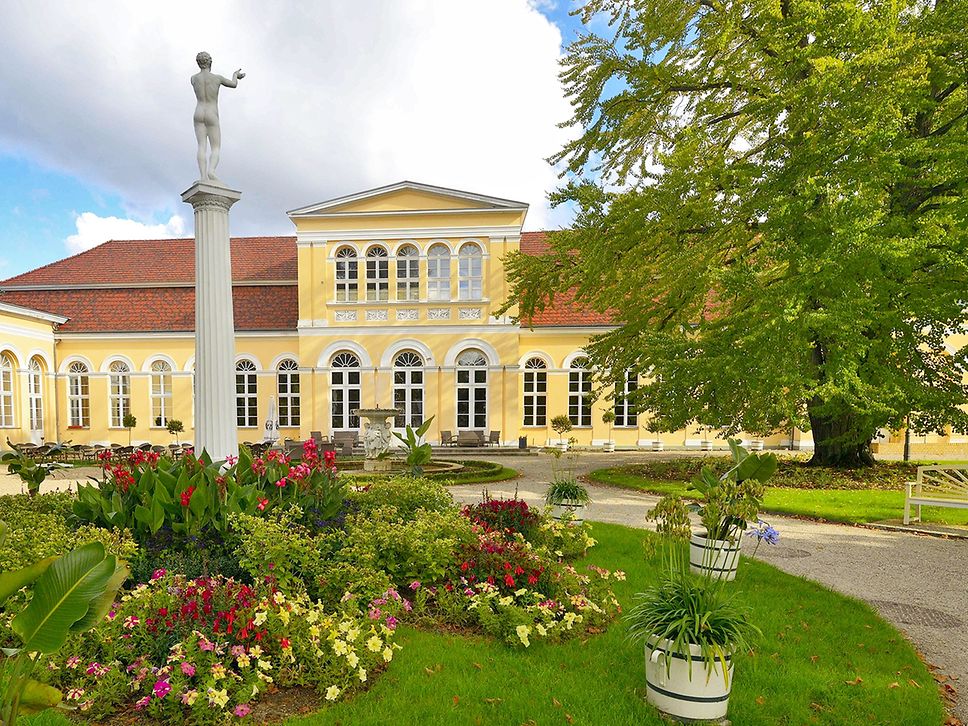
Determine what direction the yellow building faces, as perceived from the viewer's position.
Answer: facing the viewer

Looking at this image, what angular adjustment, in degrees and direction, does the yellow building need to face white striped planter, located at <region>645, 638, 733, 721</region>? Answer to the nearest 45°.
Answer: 0° — it already faces it

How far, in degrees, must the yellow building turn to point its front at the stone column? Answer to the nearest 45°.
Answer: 0° — it already faces it

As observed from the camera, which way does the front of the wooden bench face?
facing the viewer and to the left of the viewer

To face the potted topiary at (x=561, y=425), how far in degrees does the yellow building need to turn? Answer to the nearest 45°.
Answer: approximately 90° to its left

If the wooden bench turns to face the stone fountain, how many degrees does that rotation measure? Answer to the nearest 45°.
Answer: approximately 45° to its right

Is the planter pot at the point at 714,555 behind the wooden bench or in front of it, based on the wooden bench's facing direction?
in front

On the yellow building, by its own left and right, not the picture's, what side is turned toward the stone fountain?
front

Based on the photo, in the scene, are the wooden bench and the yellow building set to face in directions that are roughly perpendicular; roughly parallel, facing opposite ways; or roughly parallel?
roughly perpendicular

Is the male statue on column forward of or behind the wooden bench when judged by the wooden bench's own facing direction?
forward

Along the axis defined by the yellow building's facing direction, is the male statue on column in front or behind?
in front

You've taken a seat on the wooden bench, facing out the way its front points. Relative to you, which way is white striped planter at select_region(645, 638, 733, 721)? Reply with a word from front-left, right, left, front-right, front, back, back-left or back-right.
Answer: front-left

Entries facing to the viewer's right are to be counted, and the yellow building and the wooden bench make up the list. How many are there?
0
